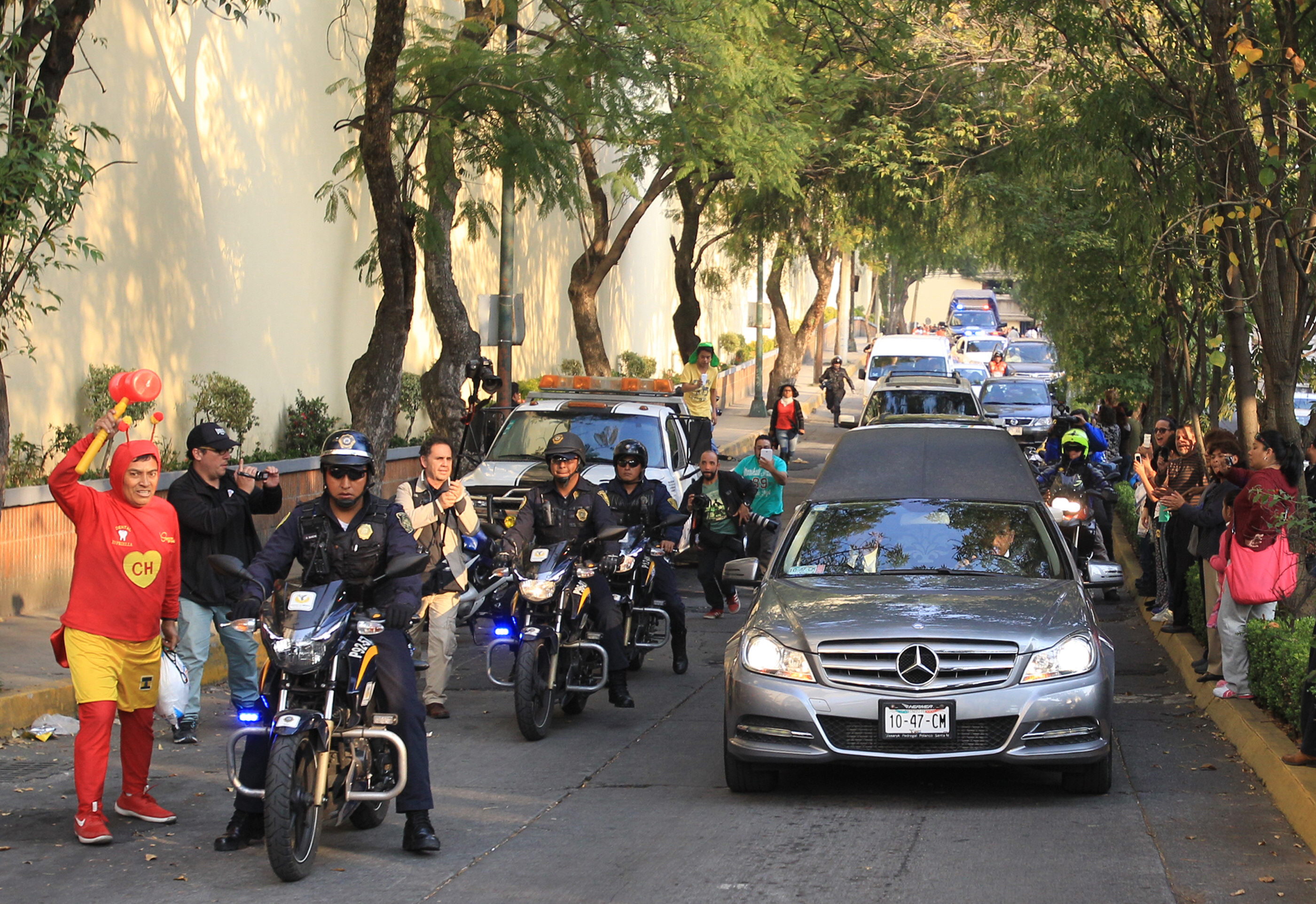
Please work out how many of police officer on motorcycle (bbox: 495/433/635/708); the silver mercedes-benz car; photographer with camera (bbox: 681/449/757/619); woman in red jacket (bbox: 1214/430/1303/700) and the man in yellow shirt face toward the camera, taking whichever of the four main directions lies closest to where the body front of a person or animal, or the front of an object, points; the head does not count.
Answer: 4

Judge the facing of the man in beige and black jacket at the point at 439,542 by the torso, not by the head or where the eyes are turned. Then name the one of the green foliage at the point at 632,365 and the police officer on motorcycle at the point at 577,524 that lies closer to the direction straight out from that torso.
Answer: the police officer on motorcycle

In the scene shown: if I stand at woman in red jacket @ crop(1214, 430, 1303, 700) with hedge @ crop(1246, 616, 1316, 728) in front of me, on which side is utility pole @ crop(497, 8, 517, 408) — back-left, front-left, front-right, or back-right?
back-right

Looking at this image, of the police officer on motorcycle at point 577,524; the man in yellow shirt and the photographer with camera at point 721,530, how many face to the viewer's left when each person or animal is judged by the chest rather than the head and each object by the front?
0

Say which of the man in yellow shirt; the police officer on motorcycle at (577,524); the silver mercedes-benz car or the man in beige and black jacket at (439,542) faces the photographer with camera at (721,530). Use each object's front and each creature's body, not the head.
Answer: the man in yellow shirt

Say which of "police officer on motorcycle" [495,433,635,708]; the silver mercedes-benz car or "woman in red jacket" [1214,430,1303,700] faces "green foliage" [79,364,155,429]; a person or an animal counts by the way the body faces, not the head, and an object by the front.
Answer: the woman in red jacket

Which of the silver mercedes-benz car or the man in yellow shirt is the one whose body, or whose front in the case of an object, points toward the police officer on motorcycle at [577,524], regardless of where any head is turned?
the man in yellow shirt

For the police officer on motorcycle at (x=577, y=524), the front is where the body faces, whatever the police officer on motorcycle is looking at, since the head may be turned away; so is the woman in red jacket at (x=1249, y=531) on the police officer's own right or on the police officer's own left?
on the police officer's own left

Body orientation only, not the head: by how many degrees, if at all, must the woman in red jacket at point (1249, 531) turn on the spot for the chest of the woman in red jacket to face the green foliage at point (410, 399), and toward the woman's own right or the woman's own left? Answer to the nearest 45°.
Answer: approximately 45° to the woman's own right

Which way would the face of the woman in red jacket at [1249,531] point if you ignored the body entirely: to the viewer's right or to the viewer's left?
to the viewer's left

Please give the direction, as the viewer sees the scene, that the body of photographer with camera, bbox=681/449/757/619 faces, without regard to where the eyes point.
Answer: toward the camera

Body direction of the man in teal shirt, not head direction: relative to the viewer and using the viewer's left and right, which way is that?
facing the viewer

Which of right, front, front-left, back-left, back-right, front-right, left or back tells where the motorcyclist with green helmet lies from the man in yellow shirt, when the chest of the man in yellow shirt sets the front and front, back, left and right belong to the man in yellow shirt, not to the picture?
front-left

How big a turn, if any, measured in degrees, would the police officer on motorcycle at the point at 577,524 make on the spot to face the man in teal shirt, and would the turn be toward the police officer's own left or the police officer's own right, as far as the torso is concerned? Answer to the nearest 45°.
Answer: approximately 180°

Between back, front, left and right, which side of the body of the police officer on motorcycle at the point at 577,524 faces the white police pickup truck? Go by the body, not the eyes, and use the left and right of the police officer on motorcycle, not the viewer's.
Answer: back

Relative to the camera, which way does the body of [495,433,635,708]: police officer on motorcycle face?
toward the camera
